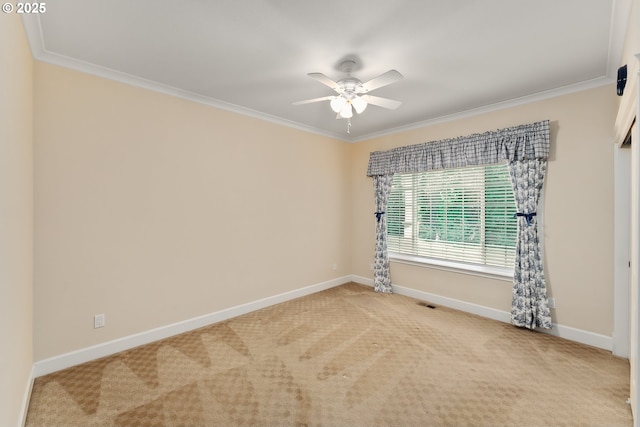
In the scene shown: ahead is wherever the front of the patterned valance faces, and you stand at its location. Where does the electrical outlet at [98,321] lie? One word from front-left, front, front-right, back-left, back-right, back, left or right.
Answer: front

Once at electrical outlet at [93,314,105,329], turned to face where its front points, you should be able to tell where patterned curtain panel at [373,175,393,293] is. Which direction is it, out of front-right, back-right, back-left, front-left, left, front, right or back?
front-left

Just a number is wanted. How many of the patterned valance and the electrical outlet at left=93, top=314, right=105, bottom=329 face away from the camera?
0

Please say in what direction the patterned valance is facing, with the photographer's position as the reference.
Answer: facing the viewer and to the left of the viewer

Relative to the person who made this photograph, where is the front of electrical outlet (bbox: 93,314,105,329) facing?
facing the viewer and to the right of the viewer

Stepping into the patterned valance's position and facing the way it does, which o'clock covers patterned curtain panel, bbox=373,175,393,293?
The patterned curtain panel is roughly at 2 o'clock from the patterned valance.
